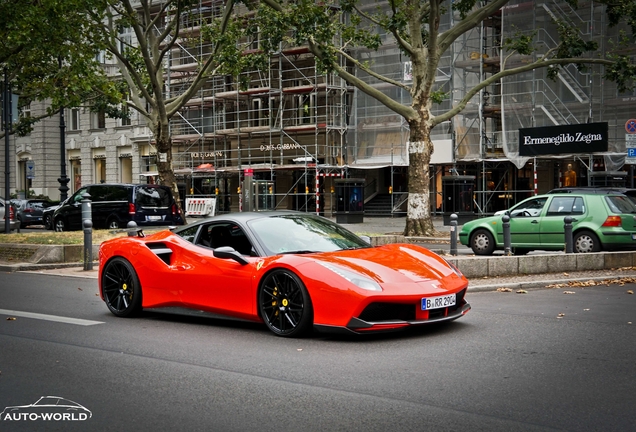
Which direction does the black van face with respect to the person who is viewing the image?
facing away from the viewer and to the left of the viewer

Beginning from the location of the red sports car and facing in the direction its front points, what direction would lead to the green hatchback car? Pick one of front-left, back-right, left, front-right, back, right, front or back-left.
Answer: left

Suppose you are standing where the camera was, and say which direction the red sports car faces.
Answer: facing the viewer and to the right of the viewer

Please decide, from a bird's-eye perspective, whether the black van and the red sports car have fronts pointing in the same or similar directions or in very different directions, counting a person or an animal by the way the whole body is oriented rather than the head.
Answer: very different directions

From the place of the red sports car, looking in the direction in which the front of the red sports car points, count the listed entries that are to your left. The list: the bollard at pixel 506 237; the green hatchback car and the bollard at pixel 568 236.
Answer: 3

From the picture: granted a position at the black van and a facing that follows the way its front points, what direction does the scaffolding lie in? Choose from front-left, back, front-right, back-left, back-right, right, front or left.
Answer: right

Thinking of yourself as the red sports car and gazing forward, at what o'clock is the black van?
The black van is roughly at 7 o'clock from the red sports car.

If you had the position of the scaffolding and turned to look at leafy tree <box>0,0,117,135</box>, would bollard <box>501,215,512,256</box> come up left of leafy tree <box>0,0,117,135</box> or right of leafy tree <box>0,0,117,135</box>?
left

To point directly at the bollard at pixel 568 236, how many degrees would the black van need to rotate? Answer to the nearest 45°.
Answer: approximately 180°
